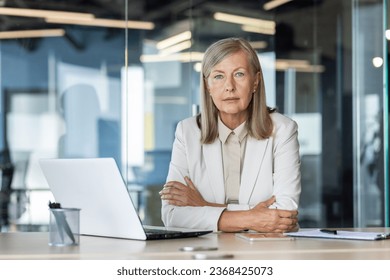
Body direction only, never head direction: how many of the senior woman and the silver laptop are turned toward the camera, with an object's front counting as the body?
1

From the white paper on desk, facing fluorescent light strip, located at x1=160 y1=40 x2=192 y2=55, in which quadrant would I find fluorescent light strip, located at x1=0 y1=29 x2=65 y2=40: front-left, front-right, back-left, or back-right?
front-left

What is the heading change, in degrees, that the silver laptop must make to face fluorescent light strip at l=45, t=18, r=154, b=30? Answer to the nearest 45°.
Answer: approximately 45° to its left

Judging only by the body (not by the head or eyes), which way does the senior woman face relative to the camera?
toward the camera

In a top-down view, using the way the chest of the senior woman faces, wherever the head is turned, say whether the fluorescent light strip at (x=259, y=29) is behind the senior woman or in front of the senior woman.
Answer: behind

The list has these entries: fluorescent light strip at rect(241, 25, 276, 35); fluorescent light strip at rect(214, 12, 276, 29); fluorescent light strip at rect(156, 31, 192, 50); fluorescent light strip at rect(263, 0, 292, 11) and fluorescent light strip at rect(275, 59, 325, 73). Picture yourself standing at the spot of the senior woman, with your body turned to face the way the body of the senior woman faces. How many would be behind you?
5

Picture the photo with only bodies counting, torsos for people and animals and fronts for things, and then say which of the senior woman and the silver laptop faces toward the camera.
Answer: the senior woman

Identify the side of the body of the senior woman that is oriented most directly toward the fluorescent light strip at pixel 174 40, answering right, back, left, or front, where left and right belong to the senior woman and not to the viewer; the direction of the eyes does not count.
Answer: back

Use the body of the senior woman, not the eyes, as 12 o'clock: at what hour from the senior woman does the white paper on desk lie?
The white paper on desk is roughly at 11 o'clock from the senior woman.

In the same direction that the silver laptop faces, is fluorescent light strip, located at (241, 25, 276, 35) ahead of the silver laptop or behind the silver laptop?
ahead

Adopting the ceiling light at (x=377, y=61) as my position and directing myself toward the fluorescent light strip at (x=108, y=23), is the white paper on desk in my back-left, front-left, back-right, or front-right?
front-left

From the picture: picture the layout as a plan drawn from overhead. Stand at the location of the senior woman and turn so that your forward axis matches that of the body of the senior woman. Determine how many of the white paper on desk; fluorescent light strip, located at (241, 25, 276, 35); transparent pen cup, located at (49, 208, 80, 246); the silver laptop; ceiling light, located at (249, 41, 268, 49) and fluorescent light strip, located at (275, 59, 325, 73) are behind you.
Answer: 3

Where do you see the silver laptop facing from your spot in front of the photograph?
facing away from the viewer and to the right of the viewer

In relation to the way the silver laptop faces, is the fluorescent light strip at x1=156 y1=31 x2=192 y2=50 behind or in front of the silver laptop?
in front
